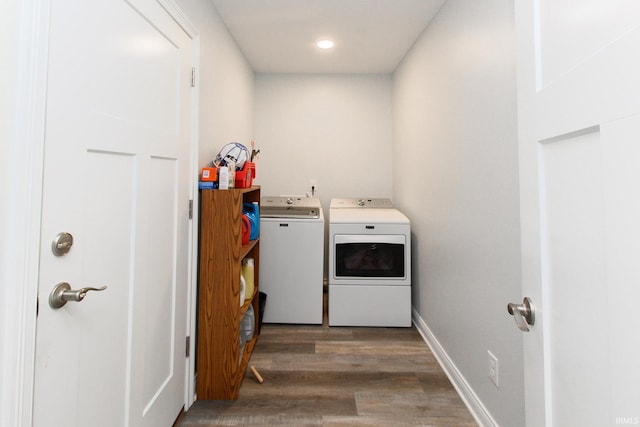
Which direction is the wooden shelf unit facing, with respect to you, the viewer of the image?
facing to the right of the viewer

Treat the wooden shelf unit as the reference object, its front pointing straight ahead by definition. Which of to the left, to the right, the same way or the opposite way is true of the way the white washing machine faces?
to the right

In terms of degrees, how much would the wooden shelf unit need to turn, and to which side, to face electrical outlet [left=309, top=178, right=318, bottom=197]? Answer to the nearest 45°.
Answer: approximately 45° to its left

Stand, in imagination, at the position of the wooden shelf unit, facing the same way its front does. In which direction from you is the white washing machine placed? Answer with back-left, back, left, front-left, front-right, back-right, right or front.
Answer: front-left

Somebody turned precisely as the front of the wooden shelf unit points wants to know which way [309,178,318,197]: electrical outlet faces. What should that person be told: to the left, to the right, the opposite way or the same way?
to the right

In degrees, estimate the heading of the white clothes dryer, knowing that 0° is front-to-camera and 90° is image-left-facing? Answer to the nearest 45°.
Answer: approximately 0°

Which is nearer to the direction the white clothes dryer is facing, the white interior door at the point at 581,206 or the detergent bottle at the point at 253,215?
the white interior door

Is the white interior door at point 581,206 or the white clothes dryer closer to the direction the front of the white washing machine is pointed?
the white interior door
